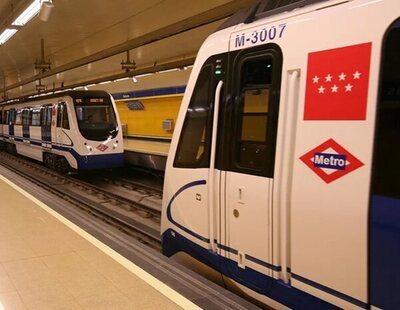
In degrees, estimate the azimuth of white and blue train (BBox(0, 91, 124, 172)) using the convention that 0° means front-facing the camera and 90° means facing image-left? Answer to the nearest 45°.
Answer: approximately 315°

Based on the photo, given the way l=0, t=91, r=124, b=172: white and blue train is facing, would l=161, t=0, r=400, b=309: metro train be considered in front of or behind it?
in front

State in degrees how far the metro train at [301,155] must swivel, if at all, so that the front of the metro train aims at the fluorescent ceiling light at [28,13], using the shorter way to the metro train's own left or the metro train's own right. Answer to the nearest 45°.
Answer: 0° — it already faces it

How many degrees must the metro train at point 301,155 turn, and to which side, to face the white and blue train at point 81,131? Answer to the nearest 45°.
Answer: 0° — it already faces it

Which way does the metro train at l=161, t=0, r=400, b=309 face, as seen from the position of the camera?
facing away from the viewer and to the left of the viewer

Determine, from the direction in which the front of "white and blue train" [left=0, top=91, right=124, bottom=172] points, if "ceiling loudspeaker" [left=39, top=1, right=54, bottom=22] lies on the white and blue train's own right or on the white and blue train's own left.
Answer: on the white and blue train's own right

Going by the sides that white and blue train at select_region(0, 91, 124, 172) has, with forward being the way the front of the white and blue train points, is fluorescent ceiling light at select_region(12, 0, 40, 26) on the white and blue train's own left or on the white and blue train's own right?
on the white and blue train's own right
